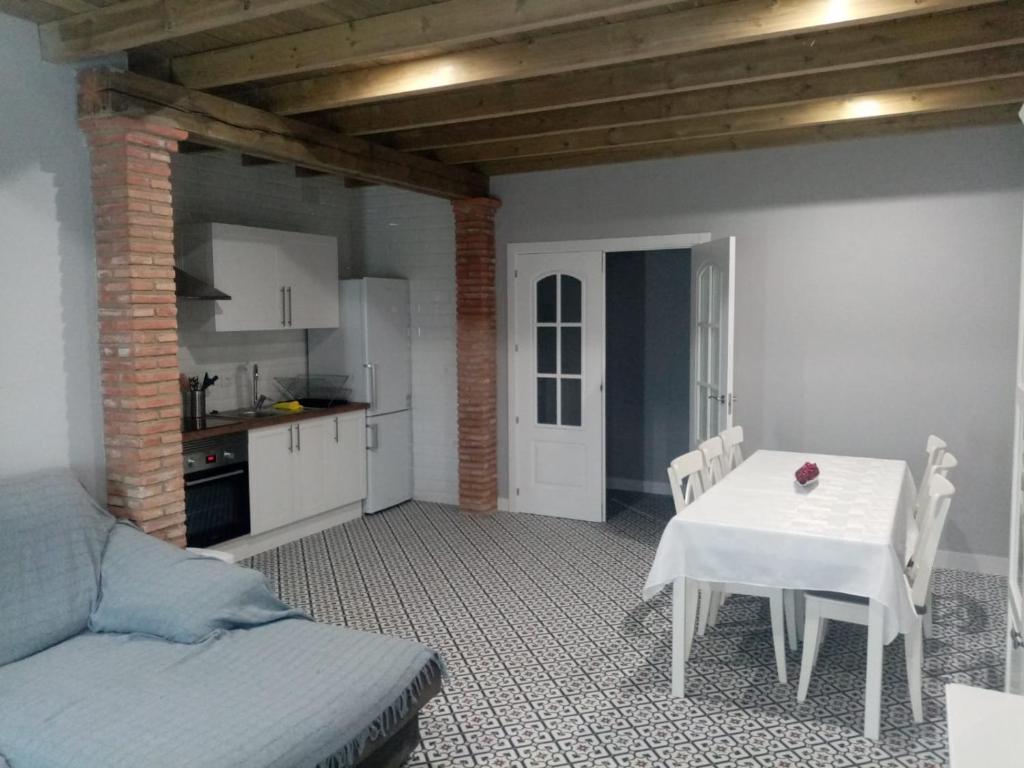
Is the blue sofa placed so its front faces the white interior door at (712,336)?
no

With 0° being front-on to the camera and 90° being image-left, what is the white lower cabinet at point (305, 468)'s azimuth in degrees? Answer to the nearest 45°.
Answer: approximately 315°

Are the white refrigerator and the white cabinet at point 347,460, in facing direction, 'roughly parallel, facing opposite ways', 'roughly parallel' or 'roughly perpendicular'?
roughly parallel

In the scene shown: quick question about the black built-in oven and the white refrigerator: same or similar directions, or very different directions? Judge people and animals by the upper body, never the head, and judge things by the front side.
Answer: same or similar directions

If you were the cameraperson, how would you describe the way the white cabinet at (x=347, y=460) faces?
facing the viewer and to the right of the viewer

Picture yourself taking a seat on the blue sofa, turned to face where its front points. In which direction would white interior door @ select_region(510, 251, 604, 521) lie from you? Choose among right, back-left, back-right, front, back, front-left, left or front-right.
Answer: left

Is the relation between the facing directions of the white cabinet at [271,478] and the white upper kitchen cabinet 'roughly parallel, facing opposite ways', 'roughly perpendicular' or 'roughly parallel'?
roughly parallel

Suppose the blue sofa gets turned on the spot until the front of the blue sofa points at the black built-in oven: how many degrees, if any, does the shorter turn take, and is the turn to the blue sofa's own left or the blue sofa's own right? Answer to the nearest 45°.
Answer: approximately 135° to the blue sofa's own left

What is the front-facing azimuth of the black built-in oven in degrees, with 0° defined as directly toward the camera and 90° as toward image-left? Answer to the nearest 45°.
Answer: approximately 315°

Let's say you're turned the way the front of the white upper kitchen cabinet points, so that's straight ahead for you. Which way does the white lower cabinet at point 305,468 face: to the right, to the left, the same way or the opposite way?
the same way

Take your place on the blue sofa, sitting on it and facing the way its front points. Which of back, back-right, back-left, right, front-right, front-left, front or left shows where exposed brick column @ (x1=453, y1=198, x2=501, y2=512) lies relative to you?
left

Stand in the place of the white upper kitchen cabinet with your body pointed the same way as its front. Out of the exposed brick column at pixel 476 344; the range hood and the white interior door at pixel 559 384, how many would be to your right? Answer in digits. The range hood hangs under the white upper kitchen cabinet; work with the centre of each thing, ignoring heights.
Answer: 1

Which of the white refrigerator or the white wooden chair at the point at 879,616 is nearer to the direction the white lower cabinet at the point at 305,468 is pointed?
the white wooden chair

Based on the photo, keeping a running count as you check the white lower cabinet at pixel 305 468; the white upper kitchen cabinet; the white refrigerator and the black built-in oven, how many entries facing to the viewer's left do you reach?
0

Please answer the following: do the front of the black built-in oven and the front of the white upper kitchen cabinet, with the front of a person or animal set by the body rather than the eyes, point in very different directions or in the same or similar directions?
same or similar directions

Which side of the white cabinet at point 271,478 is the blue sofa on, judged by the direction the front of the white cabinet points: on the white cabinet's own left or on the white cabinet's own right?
on the white cabinet's own right

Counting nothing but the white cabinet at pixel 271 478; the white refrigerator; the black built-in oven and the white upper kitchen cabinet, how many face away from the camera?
0

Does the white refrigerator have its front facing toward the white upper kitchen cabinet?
no
